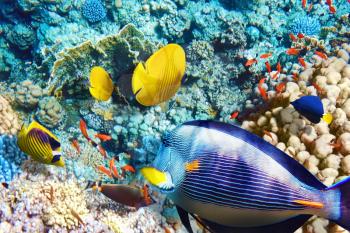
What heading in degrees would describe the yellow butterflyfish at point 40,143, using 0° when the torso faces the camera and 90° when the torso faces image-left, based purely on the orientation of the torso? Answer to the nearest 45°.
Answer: approximately 270°

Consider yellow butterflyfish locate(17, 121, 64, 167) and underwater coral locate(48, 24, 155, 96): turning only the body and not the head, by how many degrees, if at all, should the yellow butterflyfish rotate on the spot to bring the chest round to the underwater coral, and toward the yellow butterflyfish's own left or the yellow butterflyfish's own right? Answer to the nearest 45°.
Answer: approximately 90° to the yellow butterflyfish's own left

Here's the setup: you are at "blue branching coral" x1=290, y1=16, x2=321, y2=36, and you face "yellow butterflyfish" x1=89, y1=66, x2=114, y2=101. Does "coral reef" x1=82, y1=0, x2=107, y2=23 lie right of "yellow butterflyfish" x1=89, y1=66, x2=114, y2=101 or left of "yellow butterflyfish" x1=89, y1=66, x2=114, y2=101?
right

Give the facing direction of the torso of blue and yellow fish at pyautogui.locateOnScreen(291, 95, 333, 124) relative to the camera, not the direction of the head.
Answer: to the viewer's left

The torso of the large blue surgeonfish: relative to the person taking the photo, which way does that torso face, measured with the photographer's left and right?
facing to the left of the viewer

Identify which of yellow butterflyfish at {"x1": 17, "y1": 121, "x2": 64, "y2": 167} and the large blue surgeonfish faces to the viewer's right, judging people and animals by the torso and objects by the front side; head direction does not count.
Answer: the yellow butterflyfish

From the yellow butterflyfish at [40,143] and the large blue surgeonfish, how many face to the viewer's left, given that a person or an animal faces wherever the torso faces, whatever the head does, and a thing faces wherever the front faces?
1

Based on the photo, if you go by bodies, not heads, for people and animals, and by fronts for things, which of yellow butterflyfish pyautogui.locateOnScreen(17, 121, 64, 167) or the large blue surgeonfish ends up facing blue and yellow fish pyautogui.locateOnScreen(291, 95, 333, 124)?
the yellow butterflyfish

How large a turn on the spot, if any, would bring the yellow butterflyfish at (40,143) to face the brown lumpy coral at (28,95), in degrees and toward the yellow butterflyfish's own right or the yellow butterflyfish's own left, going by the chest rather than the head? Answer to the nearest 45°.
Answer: approximately 90° to the yellow butterflyfish's own left
